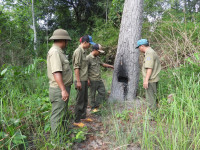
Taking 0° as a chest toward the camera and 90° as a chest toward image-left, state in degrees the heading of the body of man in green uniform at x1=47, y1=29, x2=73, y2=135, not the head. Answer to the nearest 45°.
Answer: approximately 270°

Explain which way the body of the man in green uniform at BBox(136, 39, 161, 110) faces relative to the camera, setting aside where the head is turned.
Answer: to the viewer's left

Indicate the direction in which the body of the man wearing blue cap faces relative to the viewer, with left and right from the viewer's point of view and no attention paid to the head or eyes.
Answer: facing to the right of the viewer

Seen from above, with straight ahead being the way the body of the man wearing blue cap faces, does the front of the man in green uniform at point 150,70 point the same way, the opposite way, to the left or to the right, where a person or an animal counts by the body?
the opposite way

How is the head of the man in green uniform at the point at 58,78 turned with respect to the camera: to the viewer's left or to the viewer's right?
to the viewer's right

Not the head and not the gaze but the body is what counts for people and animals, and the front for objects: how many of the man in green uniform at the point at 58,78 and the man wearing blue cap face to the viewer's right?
2

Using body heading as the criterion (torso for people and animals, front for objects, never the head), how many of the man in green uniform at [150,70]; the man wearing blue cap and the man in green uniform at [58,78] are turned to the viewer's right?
2

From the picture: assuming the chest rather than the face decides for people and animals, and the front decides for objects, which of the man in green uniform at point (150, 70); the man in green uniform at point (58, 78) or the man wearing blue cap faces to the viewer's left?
the man in green uniform at point (150, 70)
